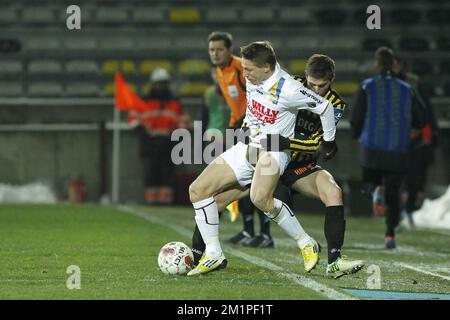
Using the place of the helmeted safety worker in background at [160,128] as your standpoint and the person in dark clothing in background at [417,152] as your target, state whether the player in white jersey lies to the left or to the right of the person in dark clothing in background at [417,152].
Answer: right

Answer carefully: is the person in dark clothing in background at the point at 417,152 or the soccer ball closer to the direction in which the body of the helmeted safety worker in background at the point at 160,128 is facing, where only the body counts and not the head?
the soccer ball

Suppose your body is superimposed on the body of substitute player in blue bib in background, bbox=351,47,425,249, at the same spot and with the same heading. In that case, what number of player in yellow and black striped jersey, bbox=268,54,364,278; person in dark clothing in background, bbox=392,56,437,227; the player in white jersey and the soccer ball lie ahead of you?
1

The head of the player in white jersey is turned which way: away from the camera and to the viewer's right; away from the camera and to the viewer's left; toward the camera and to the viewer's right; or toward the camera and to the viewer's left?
toward the camera and to the viewer's left

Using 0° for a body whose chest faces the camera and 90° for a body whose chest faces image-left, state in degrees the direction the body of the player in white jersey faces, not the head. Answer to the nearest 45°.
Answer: approximately 45°

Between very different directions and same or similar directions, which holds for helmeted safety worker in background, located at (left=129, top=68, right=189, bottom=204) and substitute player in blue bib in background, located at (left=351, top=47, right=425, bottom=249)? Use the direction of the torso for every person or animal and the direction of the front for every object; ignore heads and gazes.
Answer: very different directions

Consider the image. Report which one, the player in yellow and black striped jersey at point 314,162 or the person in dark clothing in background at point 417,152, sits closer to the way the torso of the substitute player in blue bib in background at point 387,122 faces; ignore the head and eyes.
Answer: the person in dark clothing in background

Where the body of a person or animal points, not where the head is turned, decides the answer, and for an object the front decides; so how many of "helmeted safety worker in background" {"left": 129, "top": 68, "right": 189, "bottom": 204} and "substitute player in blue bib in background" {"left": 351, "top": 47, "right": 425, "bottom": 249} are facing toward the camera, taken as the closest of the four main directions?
1

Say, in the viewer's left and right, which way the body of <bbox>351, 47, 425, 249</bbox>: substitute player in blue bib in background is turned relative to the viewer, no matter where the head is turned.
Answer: facing away from the viewer

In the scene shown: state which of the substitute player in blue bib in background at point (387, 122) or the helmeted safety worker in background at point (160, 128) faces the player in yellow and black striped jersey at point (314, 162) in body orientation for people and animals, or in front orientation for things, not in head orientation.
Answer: the helmeted safety worker in background at point (160, 128)

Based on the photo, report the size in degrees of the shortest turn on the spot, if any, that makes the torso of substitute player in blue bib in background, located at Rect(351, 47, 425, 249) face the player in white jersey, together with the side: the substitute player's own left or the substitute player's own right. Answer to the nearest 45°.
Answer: approximately 180°
